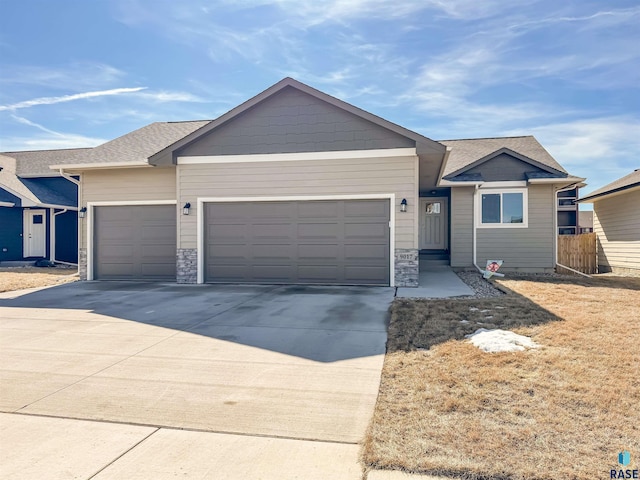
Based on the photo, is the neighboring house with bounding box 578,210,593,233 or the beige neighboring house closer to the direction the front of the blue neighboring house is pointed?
the beige neighboring house

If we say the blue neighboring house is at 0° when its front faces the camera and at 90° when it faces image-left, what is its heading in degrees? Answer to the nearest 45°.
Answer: approximately 0°

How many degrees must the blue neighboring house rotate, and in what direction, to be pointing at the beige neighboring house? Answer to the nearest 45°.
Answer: approximately 45° to its left

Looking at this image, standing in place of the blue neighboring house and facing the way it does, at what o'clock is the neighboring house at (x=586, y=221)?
The neighboring house is roughly at 9 o'clock from the blue neighboring house.
